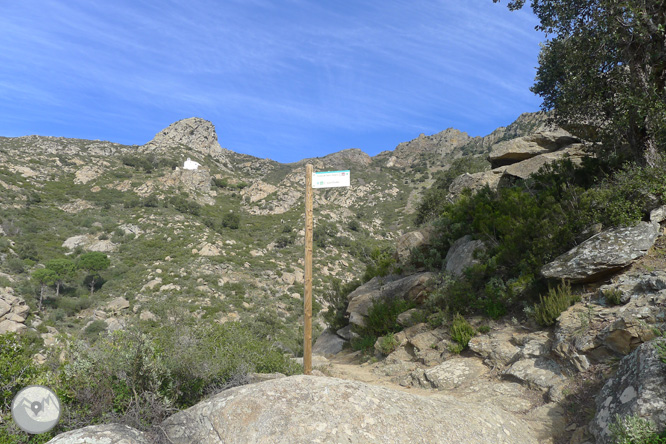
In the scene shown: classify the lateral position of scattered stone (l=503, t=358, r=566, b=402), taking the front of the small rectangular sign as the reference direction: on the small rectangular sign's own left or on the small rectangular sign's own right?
on the small rectangular sign's own left

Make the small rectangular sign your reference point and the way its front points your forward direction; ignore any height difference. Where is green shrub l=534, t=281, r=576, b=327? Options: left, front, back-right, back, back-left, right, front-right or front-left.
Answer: left

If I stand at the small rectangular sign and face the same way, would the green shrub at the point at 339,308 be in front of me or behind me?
behind

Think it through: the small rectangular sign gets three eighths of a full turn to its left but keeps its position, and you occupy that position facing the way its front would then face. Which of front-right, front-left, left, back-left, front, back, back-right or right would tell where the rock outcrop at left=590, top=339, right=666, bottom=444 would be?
right

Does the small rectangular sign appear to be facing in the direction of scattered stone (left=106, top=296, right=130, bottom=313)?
no

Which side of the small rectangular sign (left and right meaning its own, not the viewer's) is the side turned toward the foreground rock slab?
front

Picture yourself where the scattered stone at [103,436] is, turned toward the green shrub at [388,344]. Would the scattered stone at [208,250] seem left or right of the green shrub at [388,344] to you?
left

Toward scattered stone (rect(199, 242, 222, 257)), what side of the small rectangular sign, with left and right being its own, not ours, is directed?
back

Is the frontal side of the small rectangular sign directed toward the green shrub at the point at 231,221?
no

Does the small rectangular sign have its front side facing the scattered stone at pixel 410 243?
no

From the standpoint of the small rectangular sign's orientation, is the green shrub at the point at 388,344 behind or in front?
behind

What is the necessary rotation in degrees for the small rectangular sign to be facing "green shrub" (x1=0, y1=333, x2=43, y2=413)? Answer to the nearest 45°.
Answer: approximately 45° to its right

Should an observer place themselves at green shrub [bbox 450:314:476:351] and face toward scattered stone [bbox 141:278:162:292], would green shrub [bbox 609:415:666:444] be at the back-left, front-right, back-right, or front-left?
back-left

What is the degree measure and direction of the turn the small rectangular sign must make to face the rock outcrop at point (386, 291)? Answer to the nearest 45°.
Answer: approximately 180°

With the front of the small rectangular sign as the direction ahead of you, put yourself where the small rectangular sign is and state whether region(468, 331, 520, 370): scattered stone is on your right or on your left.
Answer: on your left

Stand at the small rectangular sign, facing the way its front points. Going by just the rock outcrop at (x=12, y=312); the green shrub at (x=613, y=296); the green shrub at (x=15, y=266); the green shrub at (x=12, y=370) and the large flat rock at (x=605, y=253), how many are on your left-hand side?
2

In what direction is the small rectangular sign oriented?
toward the camera
